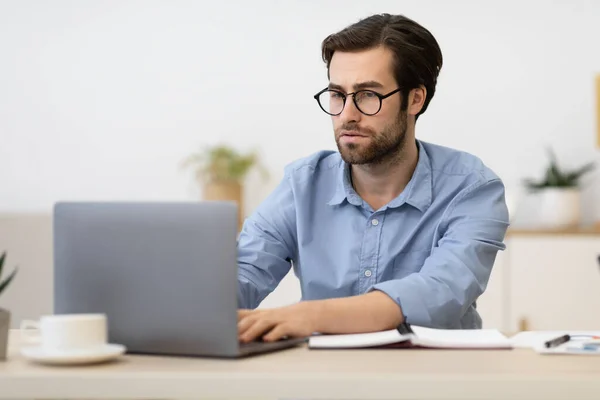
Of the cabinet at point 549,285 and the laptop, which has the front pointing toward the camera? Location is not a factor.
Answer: the cabinet

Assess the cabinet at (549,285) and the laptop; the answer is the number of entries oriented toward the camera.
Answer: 1

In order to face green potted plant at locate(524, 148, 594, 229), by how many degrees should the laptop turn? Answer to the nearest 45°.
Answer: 0° — it already faces it

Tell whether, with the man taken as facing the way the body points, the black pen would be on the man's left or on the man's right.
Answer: on the man's left

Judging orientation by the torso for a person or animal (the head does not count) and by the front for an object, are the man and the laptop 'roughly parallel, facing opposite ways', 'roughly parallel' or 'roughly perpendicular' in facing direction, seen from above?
roughly parallel, facing opposite ways

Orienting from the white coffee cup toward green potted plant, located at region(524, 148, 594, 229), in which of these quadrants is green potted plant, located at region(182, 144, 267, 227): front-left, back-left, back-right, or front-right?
front-left

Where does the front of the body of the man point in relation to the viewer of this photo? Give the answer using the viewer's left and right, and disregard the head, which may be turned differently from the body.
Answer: facing the viewer and to the left of the viewer

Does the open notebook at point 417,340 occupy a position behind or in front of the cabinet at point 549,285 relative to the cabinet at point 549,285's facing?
in front

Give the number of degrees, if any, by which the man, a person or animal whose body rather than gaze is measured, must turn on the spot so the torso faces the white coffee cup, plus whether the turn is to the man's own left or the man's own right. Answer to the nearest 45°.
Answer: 0° — they already face it

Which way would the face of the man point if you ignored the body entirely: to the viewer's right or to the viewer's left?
to the viewer's left

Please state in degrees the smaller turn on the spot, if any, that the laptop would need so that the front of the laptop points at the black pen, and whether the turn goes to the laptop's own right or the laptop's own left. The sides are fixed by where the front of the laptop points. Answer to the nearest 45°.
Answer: approximately 45° to the laptop's own right

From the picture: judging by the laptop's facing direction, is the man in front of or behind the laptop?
in front

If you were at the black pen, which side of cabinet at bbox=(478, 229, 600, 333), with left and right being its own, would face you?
front

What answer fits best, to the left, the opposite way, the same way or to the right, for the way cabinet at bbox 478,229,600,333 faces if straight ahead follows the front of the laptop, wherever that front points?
the opposite way

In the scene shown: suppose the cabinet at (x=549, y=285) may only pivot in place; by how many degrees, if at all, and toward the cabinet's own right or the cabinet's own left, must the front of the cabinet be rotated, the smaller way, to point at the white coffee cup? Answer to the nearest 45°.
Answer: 0° — it already faces it

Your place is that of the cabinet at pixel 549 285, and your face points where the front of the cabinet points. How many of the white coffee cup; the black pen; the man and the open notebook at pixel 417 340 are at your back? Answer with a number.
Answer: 0

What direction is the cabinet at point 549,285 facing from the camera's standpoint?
toward the camera

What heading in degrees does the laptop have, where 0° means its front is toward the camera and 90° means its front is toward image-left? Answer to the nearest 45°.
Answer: approximately 225°
